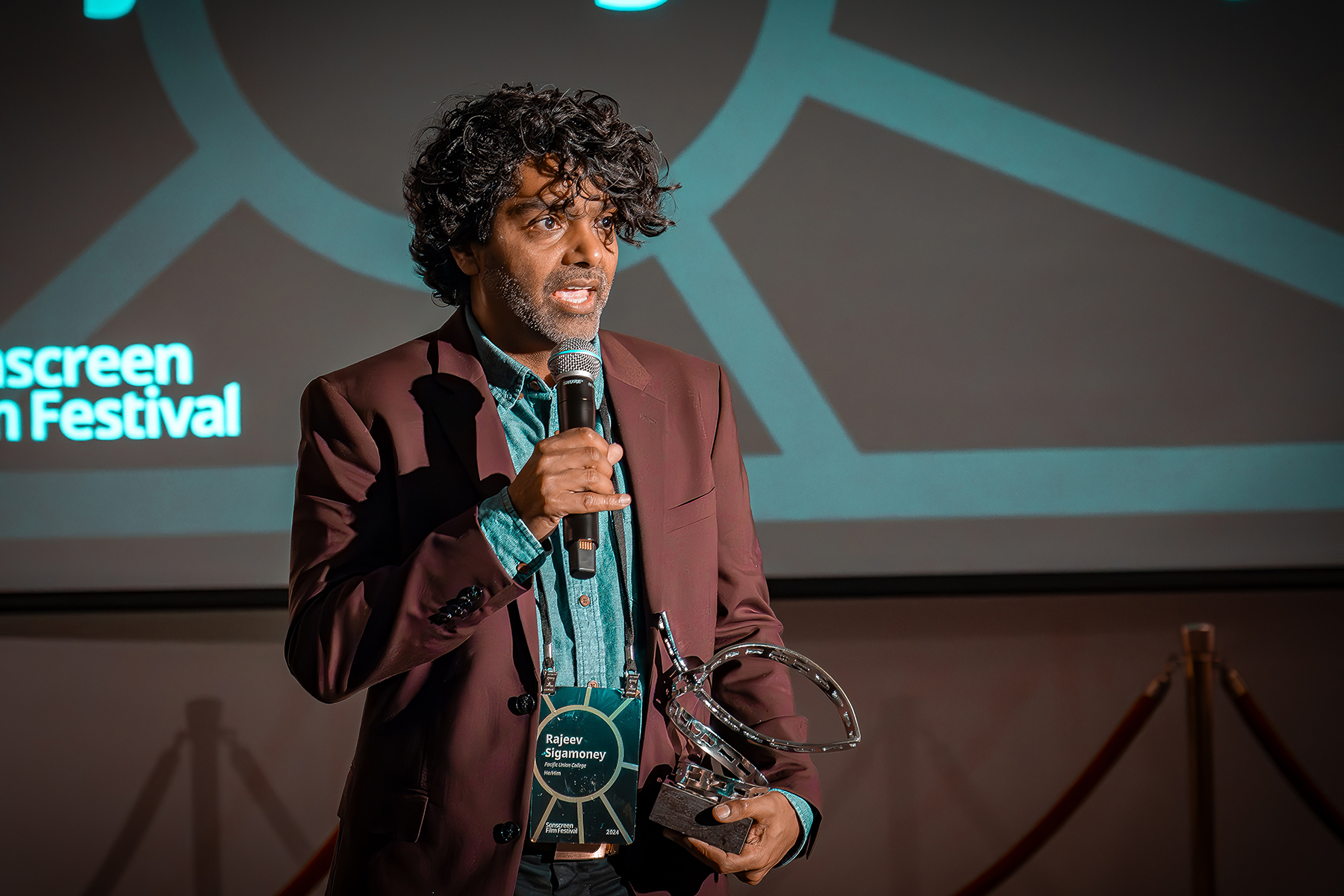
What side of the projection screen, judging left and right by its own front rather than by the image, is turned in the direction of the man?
front

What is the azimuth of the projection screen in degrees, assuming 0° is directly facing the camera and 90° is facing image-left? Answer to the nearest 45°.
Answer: approximately 0°
